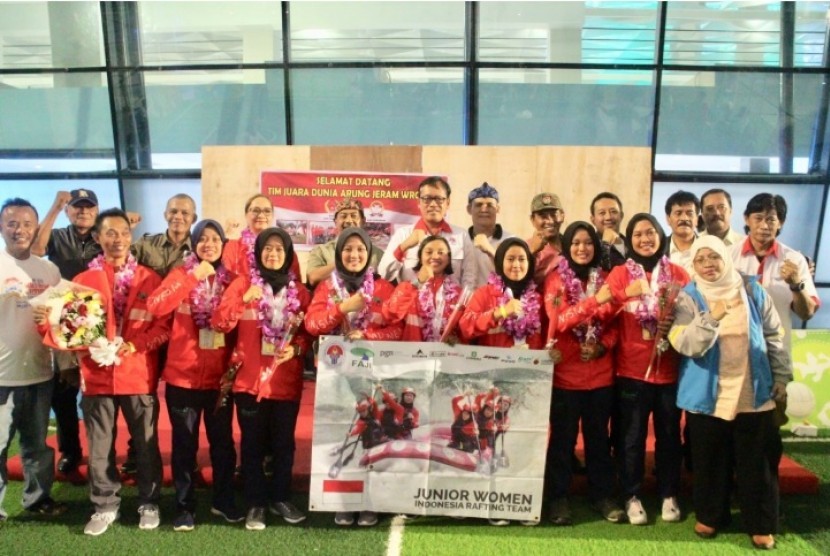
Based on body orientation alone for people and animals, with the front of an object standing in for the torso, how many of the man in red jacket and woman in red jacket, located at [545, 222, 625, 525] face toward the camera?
2

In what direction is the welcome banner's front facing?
toward the camera

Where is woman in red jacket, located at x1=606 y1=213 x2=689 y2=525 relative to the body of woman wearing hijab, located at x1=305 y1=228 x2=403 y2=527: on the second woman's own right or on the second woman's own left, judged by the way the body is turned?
on the second woman's own left

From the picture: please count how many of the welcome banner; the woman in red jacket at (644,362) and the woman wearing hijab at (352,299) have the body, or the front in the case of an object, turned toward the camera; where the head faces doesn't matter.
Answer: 3

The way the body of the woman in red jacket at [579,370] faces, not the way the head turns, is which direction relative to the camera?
toward the camera

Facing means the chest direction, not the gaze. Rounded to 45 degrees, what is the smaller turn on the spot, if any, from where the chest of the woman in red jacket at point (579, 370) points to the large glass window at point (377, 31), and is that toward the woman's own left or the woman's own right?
approximately 135° to the woman's own right

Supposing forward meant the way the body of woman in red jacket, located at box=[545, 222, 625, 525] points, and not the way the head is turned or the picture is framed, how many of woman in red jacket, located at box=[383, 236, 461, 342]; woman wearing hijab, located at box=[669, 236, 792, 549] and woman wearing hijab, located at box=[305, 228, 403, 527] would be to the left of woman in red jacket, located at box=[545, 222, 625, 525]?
1

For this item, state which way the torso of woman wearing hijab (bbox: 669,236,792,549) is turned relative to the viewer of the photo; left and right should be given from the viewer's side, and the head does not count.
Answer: facing the viewer

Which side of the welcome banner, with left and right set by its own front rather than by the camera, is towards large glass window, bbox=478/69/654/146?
left

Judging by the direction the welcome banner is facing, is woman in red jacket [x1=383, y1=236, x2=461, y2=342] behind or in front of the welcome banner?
in front

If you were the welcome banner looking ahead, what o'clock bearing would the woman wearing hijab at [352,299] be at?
The woman wearing hijab is roughly at 12 o'clock from the welcome banner.
